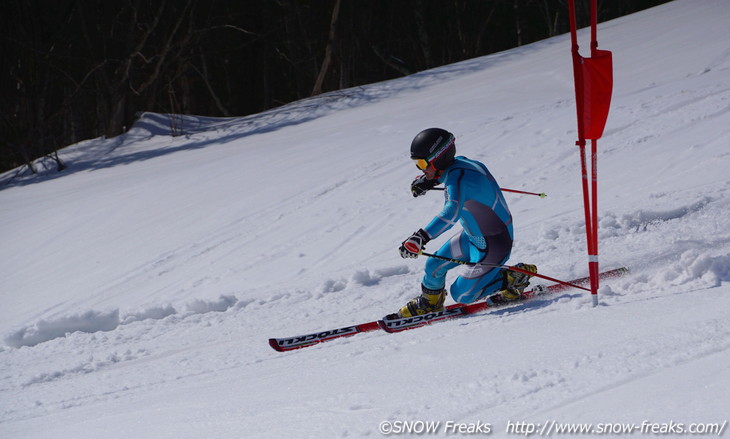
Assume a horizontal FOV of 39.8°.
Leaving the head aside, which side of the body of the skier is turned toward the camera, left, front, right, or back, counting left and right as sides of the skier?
left

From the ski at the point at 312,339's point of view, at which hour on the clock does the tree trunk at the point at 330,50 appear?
The tree trunk is roughly at 3 o'clock from the ski.

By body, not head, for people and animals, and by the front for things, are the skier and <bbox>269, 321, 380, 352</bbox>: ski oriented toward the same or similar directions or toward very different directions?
same or similar directions

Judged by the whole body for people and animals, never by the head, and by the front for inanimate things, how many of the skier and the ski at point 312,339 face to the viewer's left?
2

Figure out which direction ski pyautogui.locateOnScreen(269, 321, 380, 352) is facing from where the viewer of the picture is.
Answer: facing to the left of the viewer

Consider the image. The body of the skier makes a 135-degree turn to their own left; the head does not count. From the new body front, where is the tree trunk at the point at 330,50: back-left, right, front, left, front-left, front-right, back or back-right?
back-left
